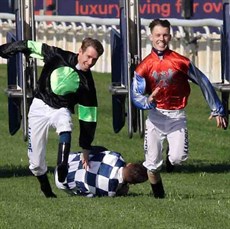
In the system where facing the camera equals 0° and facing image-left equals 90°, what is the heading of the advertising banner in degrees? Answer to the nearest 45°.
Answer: approximately 0°
